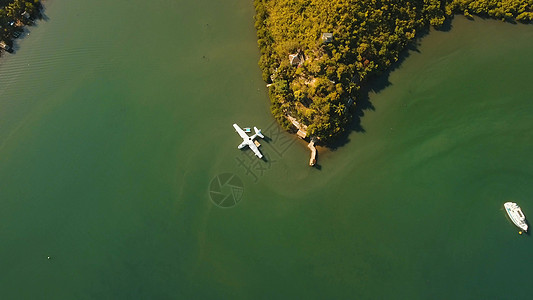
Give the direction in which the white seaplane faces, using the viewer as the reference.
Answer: facing the viewer and to the left of the viewer
